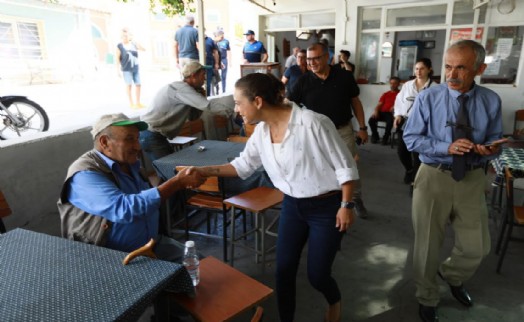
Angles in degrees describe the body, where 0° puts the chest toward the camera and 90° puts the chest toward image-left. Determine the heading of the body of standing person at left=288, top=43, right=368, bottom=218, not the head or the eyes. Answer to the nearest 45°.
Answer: approximately 45°

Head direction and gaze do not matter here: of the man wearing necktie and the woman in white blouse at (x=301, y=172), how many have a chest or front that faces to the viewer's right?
0

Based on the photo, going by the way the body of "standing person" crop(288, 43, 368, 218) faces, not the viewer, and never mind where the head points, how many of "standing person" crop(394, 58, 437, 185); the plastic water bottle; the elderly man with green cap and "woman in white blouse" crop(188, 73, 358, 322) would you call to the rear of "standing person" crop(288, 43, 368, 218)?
1

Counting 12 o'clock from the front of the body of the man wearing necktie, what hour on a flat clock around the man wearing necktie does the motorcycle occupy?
The motorcycle is roughly at 3 o'clock from the man wearing necktie.

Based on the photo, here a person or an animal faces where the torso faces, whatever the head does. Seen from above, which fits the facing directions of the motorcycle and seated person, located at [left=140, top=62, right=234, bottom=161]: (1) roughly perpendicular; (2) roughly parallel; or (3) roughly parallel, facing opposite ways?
roughly parallel

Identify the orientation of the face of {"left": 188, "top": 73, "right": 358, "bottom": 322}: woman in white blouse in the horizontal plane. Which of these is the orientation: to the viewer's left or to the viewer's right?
to the viewer's left

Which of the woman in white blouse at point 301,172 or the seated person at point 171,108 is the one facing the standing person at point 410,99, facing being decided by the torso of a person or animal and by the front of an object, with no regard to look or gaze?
the seated person

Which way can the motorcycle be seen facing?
to the viewer's right

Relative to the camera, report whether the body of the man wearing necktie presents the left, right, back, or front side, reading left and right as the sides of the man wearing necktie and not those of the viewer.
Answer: front

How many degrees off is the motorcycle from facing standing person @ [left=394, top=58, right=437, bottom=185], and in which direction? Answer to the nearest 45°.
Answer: approximately 45° to its right

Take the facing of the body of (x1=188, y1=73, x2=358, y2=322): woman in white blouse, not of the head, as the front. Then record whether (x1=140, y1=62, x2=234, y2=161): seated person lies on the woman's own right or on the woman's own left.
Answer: on the woman's own right
